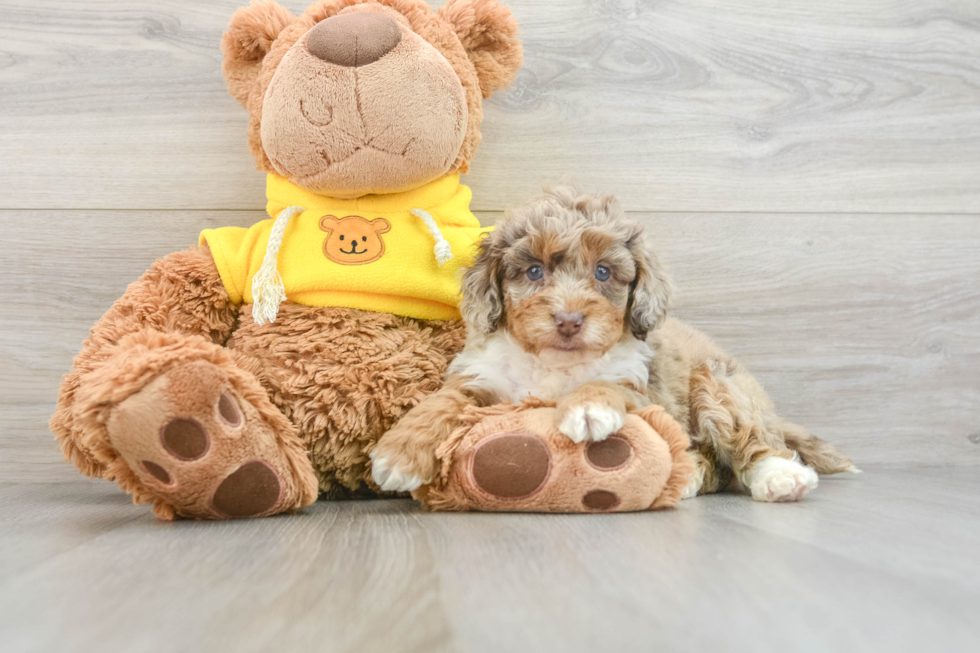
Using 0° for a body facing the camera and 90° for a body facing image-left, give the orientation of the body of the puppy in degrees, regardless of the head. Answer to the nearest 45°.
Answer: approximately 45°

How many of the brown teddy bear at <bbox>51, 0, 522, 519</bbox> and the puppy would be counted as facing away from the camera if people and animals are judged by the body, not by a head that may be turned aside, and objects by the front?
0
